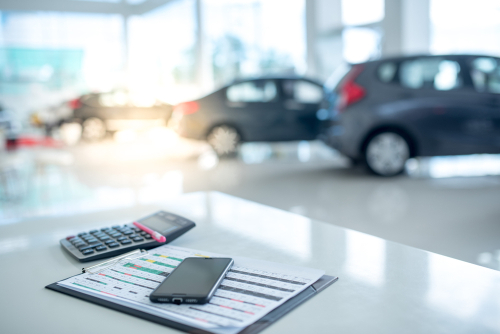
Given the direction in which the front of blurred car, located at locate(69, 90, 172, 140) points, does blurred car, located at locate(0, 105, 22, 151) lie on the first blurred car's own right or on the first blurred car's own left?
on the first blurred car's own right

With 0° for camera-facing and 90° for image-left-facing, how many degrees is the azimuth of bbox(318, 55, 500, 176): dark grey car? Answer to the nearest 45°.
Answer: approximately 270°

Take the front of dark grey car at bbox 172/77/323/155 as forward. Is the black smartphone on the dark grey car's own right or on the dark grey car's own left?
on the dark grey car's own right

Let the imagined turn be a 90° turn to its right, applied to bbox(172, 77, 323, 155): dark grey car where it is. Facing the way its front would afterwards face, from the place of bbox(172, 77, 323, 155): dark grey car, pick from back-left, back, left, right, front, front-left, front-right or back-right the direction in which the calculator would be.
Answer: front

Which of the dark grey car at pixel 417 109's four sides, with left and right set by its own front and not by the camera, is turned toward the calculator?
right

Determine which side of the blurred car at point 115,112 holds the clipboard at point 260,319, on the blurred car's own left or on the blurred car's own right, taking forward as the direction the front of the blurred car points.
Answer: on the blurred car's own right

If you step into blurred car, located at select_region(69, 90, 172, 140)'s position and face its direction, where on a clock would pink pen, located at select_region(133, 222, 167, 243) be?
The pink pen is roughly at 3 o'clock from the blurred car.

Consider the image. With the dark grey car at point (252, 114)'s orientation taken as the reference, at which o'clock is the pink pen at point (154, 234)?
The pink pen is roughly at 3 o'clock from the dark grey car.

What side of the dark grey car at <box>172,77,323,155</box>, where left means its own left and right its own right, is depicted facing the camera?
right

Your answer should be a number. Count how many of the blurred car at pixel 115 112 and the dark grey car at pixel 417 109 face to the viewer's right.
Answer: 2

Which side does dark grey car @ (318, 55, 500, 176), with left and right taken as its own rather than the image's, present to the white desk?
right

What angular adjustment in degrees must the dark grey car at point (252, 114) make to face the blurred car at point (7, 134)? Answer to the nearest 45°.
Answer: approximately 135° to its right

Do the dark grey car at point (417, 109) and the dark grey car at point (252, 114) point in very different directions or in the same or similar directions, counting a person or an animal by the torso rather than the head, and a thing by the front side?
same or similar directions

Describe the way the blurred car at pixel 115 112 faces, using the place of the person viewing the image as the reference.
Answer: facing to the right of the viewer
